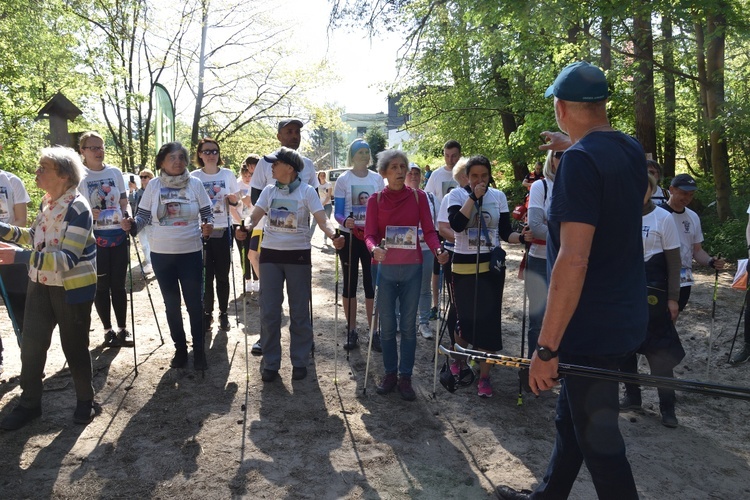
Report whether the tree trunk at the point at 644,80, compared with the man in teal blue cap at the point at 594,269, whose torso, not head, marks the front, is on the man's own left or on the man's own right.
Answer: on the man's own right

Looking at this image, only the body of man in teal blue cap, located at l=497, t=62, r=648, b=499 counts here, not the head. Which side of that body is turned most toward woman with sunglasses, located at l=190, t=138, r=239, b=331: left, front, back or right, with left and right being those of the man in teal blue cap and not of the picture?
front

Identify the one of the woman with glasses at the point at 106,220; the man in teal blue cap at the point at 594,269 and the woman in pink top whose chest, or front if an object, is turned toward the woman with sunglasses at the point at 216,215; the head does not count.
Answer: the man in teal blue cap

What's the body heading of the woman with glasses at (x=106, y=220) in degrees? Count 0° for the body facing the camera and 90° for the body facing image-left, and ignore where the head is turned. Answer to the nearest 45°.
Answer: approximately 0°

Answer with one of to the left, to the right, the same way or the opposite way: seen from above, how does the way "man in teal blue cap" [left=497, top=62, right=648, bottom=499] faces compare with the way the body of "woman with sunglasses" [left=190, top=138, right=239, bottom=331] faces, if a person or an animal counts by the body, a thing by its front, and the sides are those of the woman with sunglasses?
the opposite way

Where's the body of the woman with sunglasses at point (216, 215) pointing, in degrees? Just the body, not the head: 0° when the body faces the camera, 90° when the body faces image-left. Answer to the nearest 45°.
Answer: approximately 0°

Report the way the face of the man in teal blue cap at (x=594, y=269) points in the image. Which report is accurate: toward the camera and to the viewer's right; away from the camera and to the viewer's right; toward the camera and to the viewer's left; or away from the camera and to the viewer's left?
away from the camera and to the viewer's left

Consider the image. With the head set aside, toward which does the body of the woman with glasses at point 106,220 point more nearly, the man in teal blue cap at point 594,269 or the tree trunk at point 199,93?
the man in teal blue cap

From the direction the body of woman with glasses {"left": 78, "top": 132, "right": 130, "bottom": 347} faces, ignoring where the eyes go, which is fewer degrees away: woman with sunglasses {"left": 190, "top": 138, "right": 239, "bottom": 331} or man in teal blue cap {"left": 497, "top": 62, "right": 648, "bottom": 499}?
the man in teal blue cap

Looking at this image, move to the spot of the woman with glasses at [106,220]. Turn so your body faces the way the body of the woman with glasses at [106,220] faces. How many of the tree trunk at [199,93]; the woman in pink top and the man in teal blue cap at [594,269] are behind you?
1

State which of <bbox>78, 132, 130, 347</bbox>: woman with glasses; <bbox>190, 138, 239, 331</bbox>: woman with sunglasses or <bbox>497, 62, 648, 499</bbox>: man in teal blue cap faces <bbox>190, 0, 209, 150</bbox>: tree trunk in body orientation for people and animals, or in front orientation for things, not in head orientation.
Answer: the man in teal blue cap
